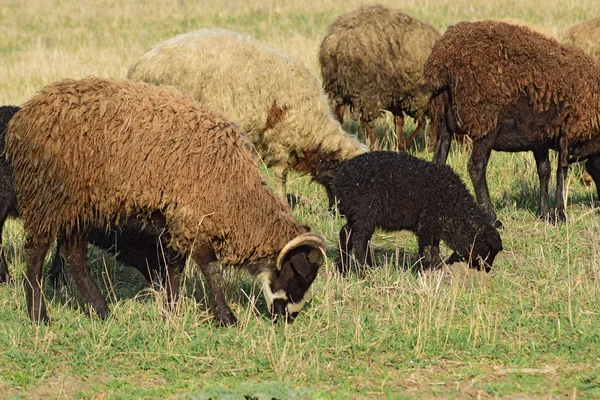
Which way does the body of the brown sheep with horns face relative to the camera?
to the viewer's right

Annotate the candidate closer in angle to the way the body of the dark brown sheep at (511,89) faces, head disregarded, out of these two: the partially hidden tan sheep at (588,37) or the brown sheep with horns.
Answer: the partially hidden tan sheep

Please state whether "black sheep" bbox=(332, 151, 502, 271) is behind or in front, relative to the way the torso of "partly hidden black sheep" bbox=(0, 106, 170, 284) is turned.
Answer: in front

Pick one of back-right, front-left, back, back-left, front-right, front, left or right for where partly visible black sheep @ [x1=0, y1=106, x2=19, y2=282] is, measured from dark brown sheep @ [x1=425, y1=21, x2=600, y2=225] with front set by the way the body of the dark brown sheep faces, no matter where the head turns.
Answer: back-right

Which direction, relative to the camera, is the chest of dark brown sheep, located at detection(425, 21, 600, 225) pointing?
to the viewer's right

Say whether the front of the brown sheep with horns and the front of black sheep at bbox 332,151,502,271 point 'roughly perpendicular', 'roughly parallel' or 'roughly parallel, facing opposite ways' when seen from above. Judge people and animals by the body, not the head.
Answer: roughly parallel

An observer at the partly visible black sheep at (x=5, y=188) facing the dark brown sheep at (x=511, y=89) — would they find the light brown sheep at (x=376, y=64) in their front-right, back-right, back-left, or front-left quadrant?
front-left

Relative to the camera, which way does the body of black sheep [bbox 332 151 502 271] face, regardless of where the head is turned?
to the viewer's right

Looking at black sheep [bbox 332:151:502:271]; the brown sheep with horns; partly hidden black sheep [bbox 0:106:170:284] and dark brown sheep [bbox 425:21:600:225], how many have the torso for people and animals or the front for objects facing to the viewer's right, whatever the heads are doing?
4

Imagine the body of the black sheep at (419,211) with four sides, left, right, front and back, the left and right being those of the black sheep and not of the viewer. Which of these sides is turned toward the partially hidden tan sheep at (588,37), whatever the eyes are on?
left

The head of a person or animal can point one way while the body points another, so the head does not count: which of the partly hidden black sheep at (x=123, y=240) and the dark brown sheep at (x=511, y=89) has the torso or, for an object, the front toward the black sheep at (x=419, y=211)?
the partly hidden black sheep

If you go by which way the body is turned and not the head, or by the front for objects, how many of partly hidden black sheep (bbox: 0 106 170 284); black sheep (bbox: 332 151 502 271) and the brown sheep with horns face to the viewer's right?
3

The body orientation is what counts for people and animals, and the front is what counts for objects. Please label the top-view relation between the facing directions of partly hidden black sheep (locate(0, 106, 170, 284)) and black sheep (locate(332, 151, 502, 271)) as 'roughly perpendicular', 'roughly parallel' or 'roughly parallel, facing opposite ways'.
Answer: roughly parallel

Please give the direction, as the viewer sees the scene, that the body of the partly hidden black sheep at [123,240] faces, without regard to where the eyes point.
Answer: to the viewer's right
